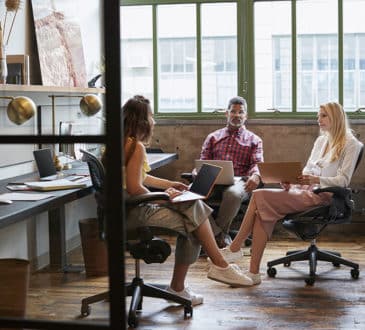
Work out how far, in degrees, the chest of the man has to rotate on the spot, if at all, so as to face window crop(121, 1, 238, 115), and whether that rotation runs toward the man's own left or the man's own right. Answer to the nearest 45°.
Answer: approximately 135° to the man's own right

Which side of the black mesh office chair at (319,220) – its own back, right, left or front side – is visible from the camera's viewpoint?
left

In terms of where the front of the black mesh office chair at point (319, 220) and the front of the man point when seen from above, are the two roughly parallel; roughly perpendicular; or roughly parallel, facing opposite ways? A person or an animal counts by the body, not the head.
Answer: roughly perpendicular

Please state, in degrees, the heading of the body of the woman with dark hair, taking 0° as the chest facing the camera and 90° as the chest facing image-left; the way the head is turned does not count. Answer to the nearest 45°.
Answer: approximately 270°

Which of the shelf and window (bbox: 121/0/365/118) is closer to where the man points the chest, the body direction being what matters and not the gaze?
the shelf

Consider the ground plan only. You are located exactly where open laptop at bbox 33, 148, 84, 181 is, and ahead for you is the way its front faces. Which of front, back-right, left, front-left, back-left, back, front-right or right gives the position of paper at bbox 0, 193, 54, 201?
front-right

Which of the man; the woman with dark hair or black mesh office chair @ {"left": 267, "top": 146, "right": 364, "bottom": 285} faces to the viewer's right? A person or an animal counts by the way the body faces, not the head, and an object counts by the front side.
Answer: the woman with dark hair

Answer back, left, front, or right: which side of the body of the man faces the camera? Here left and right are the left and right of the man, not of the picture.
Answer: front

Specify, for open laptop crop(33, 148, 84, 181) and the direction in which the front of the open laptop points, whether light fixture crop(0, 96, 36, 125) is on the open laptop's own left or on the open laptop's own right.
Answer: on the open laptop's own right

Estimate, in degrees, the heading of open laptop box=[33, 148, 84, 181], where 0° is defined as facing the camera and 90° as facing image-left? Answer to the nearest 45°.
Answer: approximately 315°

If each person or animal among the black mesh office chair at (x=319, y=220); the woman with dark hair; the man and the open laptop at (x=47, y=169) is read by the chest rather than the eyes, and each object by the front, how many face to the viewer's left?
1

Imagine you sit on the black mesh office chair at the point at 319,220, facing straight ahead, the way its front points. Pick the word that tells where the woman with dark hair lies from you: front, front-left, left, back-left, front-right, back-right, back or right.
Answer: front-left

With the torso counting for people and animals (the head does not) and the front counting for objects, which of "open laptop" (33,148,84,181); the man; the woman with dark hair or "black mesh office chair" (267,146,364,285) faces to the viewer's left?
the black mesh office chair

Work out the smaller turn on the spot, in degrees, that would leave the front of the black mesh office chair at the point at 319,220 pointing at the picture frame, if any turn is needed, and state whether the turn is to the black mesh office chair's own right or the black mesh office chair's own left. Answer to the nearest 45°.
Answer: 0° — it already faces it
